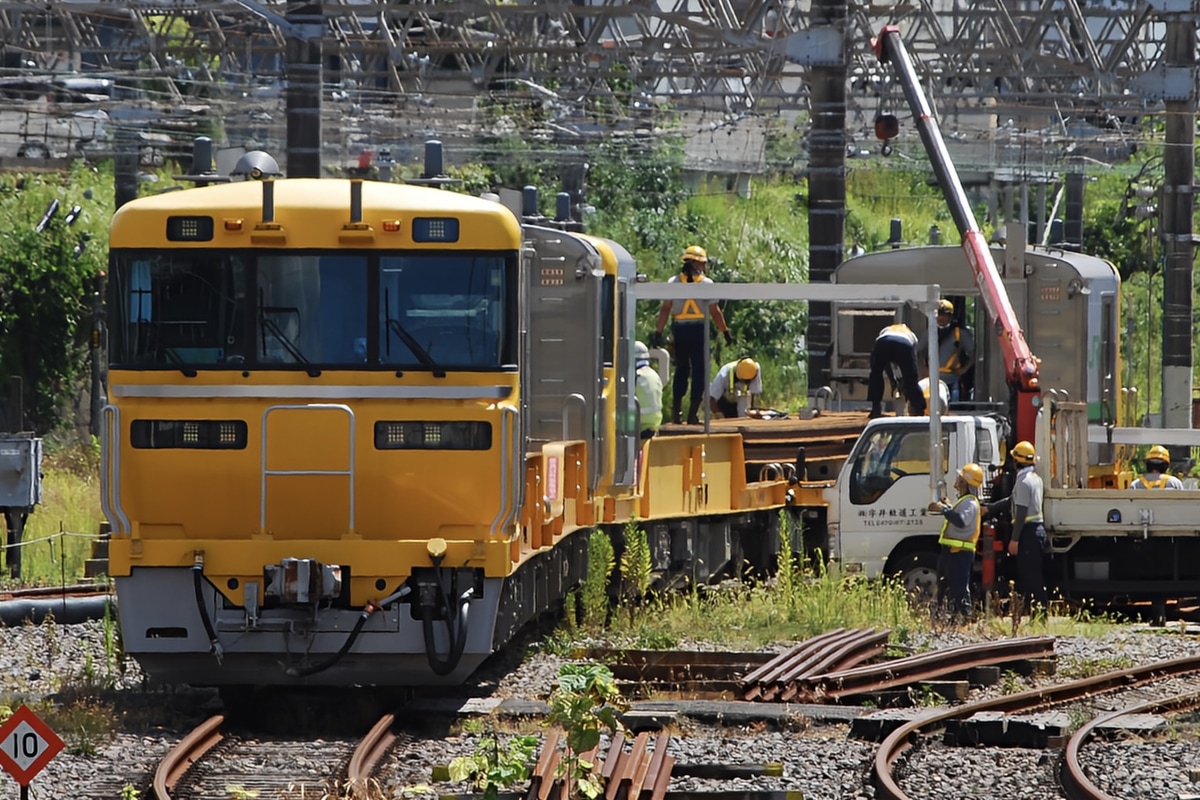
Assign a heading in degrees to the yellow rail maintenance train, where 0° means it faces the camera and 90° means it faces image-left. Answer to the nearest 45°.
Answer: approximately 0°

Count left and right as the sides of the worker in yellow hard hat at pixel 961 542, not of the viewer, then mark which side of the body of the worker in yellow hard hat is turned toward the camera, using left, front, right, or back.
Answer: left

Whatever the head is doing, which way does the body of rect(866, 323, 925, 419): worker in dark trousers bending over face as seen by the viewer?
away from the camera

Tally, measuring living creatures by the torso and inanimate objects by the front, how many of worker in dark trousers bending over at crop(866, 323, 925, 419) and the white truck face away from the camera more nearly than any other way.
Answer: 1
